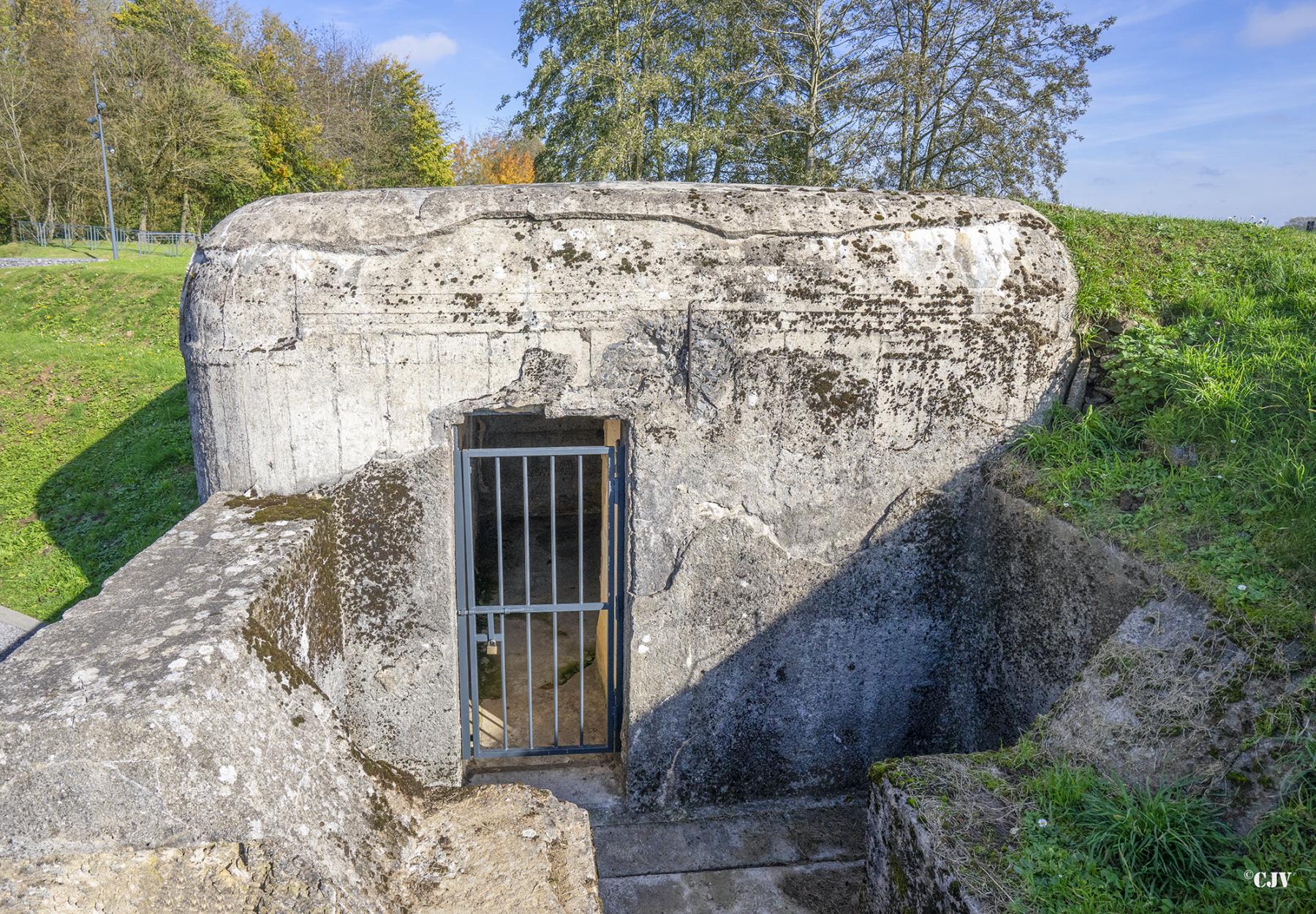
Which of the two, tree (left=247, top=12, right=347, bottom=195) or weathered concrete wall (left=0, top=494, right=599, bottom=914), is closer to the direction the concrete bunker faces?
the weathered concrete wall

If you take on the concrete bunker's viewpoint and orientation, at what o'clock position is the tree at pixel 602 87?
The tree is roughly at 6 o'clock from the concrete bunker.

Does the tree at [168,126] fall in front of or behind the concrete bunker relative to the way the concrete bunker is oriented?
behind

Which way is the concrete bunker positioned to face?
toward the camera

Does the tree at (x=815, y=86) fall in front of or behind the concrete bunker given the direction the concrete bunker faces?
behind

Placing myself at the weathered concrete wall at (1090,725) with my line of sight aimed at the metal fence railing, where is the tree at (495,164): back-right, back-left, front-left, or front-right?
front-right

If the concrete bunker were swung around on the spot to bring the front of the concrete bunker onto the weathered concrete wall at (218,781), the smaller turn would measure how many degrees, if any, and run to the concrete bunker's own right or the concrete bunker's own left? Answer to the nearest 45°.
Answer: approximately 45° to the concrete bunker's own right

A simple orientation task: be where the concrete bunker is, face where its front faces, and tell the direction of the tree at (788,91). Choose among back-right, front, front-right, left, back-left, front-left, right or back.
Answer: back

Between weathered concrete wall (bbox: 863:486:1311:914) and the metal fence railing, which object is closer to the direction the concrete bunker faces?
the weathered concrete wall

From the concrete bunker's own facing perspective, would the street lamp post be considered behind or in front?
behind

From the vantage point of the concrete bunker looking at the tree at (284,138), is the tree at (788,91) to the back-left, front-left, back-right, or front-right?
front-right
